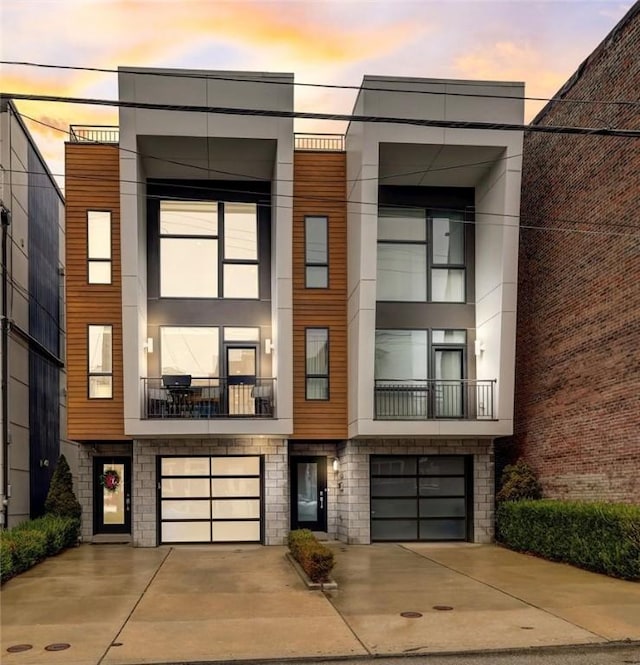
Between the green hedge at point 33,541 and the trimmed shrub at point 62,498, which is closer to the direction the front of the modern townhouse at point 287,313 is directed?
the green hedge

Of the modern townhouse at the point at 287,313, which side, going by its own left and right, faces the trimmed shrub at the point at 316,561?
front

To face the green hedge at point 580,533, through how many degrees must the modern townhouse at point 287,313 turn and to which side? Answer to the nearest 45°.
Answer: approximately 45° to its left

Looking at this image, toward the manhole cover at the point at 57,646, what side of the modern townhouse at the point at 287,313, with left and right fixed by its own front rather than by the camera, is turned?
front

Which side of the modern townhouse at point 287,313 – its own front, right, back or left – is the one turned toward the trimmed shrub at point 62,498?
right

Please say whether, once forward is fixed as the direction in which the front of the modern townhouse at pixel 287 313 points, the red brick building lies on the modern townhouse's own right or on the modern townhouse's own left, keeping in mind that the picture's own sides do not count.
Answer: on the modern townhouse's own left

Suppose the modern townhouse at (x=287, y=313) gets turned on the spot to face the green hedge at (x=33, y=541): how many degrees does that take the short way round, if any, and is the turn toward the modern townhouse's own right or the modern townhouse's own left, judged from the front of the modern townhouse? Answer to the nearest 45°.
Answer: approximately 45° to the modern townhouse's own right

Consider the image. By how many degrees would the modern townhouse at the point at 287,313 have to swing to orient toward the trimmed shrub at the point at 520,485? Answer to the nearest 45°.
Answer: approximately 90° to its left

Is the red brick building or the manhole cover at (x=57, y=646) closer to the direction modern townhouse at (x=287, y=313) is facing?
the manhole cover

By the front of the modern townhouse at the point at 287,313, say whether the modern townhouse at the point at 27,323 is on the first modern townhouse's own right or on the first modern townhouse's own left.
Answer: on the first modern townhouse's own right

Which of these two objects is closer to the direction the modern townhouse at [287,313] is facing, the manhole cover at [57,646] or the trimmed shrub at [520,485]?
the manhole cover

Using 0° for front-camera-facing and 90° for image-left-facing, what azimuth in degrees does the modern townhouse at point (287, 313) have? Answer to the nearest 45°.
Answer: approximately 0°
